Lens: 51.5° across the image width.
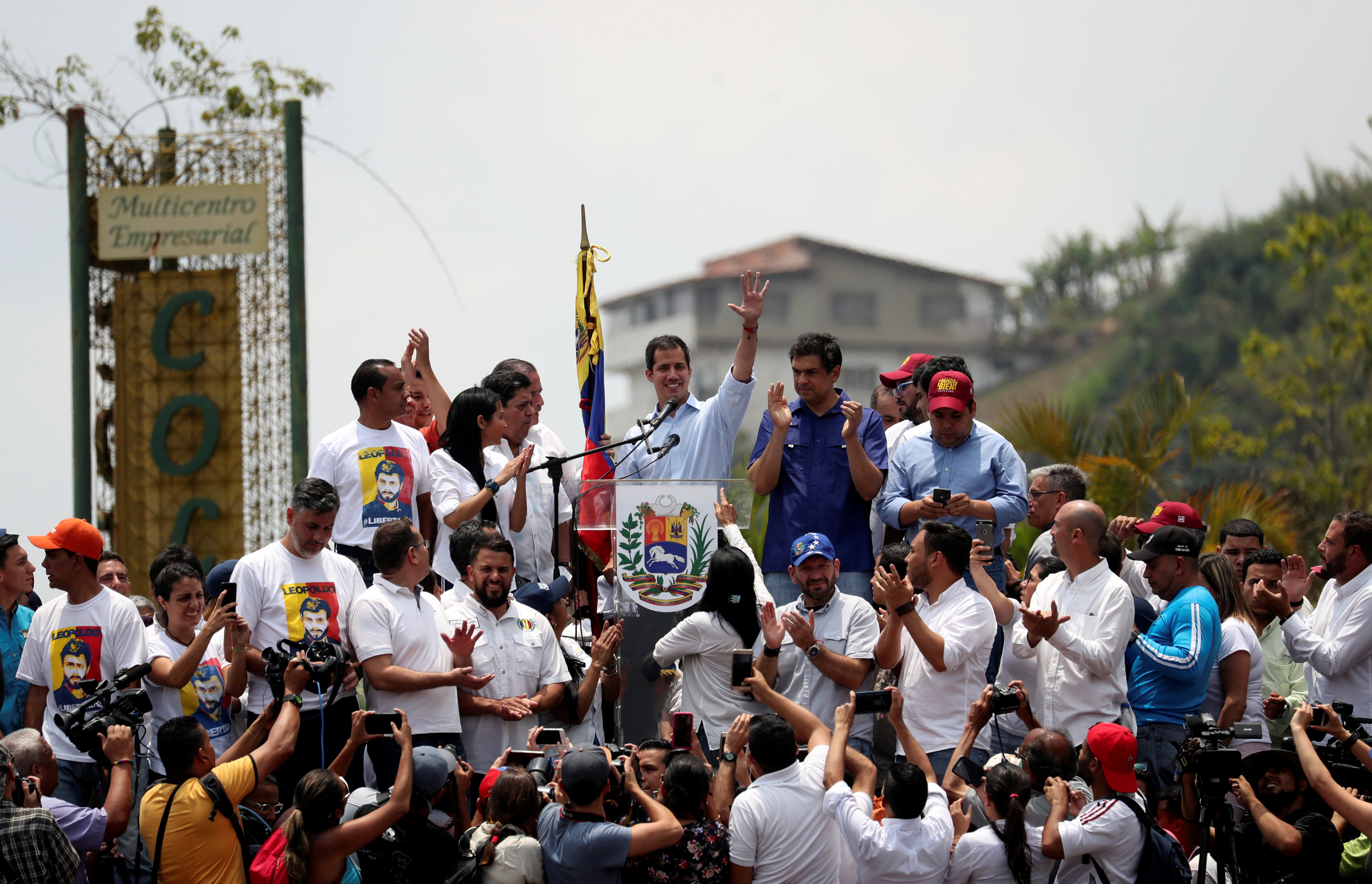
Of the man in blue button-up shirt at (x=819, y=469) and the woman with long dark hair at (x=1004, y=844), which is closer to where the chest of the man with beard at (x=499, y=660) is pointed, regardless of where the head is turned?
the woman with long dark hair

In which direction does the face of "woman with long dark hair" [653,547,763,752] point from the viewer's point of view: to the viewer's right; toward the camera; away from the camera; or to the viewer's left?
away from the camera

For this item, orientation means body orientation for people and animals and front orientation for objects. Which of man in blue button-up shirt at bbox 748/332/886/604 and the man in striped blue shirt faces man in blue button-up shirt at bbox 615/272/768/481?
the man in striped blue shirt

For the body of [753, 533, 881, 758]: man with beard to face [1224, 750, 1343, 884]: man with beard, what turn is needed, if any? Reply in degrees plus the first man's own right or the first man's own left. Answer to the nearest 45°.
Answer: approximately 90° to the first man's own left

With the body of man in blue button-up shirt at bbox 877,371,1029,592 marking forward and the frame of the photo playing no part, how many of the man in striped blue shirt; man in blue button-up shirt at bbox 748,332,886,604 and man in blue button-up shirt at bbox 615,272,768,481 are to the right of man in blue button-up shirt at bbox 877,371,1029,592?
2

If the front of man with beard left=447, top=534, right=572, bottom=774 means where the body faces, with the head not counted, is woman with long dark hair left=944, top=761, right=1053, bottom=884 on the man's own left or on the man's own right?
on the man's own left

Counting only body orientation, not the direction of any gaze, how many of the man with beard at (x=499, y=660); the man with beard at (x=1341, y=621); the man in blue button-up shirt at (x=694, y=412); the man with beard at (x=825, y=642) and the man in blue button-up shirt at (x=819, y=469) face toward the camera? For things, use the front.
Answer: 4

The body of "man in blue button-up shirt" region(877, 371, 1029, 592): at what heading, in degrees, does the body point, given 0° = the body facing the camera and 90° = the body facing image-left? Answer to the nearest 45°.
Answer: approximately 0°

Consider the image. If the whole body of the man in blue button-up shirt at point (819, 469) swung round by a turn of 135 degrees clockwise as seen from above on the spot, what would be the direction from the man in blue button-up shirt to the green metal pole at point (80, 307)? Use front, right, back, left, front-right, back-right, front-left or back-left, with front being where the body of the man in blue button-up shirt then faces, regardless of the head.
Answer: front

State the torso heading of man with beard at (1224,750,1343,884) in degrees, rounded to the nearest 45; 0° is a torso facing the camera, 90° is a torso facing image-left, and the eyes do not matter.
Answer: approximately 45°

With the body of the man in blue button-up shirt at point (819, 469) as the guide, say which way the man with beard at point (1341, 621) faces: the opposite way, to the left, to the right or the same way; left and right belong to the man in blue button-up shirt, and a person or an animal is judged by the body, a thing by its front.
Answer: to the right

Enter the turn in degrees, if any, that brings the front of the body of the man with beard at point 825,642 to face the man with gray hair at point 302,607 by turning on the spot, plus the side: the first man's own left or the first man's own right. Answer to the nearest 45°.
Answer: approximately 90° to the first man's own right
